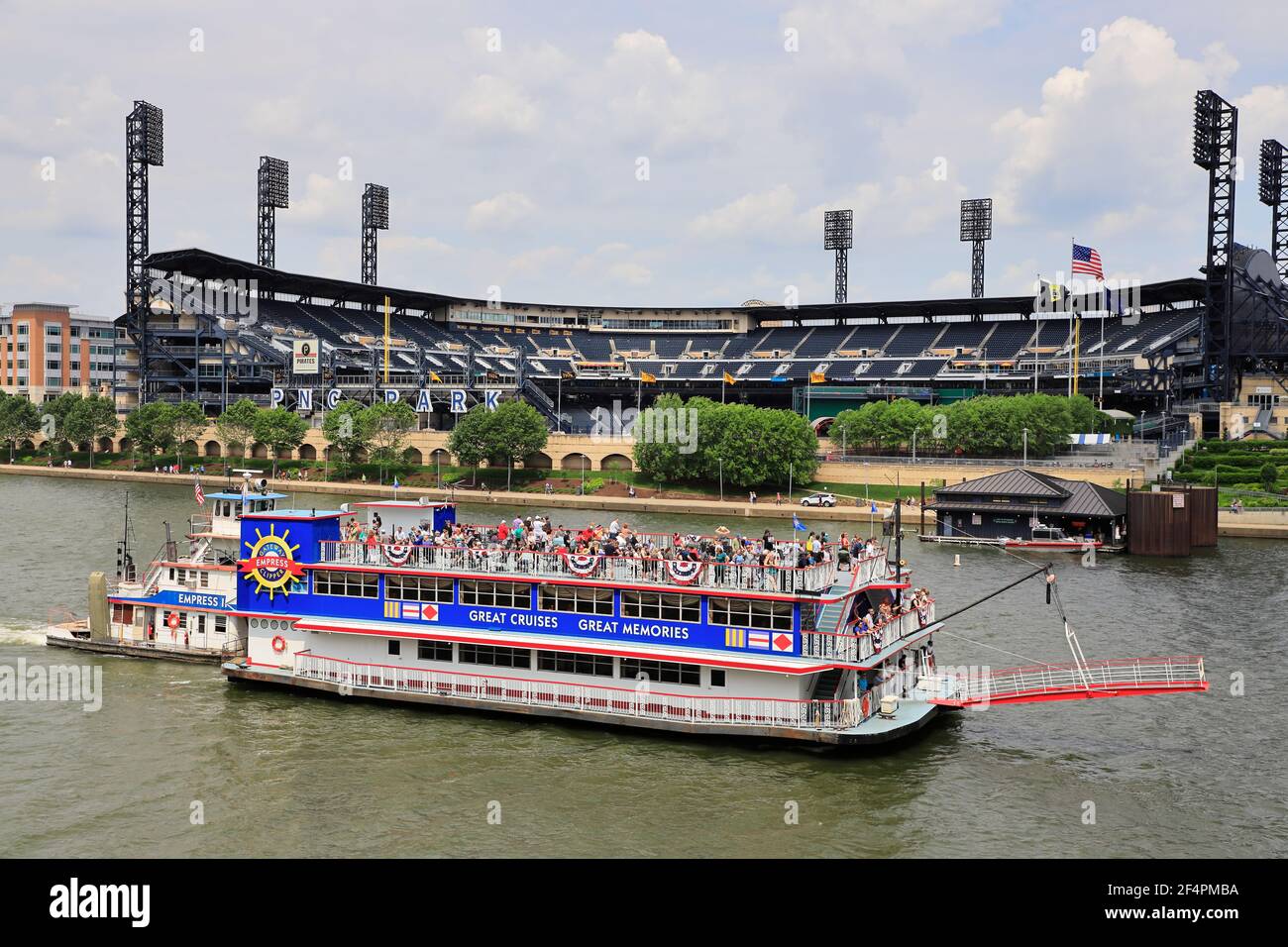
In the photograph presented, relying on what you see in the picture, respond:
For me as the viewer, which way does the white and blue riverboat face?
facing the viewer and to the right of the viewer
